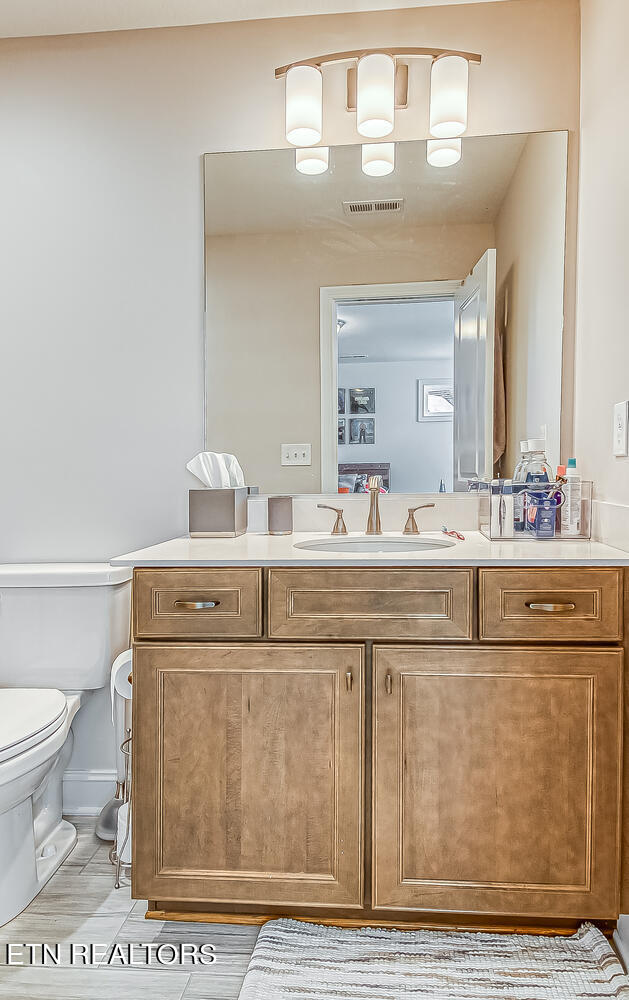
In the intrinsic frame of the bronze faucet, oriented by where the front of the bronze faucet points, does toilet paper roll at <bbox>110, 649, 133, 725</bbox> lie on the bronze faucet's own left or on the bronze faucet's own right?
on the bronze faucet's own right

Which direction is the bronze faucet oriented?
toward the camera

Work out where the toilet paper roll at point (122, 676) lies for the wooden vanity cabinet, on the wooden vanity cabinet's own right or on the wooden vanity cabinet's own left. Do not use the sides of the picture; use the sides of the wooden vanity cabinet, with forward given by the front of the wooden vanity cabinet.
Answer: on the wooden vanity cabinet's own right

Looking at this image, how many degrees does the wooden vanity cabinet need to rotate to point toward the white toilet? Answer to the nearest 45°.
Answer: approximately 135° to its right

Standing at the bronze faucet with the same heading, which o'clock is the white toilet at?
The white toilet is roughly at 3 o'clock from the bronze faucet.

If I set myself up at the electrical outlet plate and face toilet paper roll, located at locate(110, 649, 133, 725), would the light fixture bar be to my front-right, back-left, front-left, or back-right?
front-right
